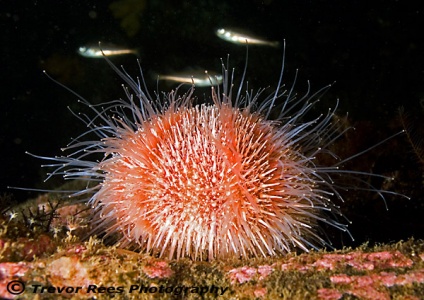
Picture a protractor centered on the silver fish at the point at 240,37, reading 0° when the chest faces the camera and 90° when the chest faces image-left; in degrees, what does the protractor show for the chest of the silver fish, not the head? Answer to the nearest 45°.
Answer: approximately 90°

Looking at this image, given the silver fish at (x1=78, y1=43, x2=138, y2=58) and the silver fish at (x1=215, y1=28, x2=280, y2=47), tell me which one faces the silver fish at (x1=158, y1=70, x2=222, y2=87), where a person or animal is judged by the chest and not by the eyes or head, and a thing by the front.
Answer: the silver fish at (x1=215, y1=28, x2=280, y2=47)

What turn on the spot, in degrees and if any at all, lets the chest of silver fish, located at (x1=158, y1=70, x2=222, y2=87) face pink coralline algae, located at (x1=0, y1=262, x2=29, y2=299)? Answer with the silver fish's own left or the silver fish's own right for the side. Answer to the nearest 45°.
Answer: approximately 90° to the silver fish's own right

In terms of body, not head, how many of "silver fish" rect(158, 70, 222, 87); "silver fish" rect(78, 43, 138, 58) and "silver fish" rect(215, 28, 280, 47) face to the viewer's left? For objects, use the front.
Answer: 2

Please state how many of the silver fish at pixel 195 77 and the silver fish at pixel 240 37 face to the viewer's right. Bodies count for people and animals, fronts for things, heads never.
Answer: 1

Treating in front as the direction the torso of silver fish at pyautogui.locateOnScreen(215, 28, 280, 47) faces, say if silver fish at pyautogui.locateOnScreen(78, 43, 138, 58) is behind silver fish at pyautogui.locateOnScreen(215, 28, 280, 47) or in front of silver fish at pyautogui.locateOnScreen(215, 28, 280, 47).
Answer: in front

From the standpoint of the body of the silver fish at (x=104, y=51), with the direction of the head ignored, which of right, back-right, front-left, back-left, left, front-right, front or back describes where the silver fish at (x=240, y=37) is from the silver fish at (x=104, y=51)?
back-left

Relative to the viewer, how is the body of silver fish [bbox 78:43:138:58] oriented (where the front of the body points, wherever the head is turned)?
to the viewer's left

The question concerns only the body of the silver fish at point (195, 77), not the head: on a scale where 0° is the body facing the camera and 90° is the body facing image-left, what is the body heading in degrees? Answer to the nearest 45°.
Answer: approximately 270°
